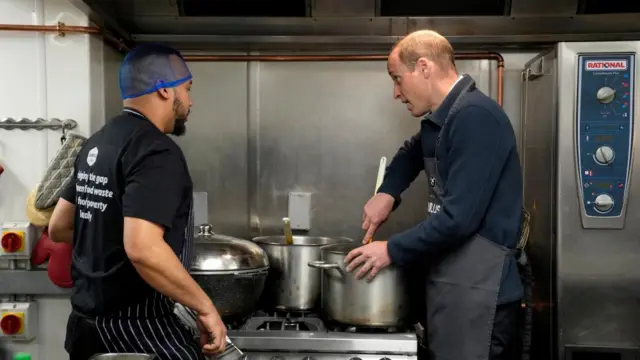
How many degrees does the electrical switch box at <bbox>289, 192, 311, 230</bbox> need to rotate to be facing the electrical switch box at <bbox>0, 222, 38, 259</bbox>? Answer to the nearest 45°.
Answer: approximately 45° to its right

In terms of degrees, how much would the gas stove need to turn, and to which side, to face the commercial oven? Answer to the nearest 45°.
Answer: approximately 90° to its left

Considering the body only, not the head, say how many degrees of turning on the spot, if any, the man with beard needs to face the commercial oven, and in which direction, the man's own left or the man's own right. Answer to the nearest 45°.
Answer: approximately 45° to the man's own right

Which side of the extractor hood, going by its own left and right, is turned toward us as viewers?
front

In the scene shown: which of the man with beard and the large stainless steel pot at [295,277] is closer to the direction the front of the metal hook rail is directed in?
the man with beard

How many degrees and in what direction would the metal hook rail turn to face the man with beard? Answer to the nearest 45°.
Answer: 0° — it already faces them

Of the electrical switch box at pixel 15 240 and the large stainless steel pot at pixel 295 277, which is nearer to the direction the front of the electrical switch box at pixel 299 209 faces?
the large stainless steel pot

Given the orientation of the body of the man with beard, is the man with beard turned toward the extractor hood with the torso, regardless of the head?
yes

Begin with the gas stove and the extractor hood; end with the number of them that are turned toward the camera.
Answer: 2

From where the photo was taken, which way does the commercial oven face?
toward the camera

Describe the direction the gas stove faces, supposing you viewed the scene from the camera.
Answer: facing the viewer

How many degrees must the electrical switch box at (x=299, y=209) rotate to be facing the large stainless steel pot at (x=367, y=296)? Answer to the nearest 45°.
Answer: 0° — it already faces it

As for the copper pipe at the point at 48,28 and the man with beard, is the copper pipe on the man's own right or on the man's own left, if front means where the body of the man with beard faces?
on the man's own left

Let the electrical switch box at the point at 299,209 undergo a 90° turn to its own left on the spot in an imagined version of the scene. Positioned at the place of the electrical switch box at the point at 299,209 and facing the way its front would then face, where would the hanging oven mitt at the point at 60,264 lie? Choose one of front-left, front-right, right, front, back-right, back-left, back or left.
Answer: back-right

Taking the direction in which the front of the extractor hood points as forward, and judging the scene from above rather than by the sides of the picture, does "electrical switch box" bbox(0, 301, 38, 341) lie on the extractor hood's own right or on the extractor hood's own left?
on the extractor hood's own right

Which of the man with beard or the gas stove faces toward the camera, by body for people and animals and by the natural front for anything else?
the gas stove
